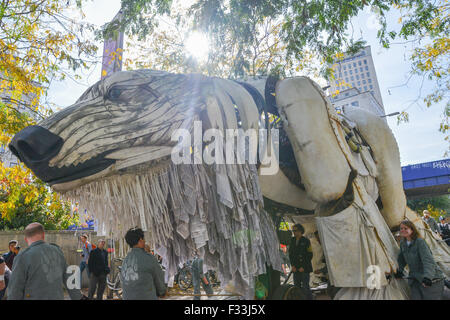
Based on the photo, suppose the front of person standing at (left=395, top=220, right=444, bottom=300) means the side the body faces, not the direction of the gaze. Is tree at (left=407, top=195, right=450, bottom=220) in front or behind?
behind

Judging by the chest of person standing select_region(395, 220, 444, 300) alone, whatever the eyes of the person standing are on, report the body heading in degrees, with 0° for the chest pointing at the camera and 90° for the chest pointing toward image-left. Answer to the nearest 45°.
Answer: approximately 45°

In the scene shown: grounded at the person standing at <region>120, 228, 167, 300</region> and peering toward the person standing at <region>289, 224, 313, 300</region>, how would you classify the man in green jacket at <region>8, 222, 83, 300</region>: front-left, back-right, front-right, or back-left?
back-left

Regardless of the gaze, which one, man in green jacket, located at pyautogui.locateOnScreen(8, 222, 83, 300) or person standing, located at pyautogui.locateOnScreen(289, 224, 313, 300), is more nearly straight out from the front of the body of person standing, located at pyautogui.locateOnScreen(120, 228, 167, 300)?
the person standing

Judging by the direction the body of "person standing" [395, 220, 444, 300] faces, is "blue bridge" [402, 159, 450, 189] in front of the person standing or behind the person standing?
behind

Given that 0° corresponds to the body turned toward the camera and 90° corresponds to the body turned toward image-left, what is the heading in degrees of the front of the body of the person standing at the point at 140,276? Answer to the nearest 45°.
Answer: approximately 225°

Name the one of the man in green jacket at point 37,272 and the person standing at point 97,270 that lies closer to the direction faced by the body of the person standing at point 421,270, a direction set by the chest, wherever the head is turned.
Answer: the man in green jacket
